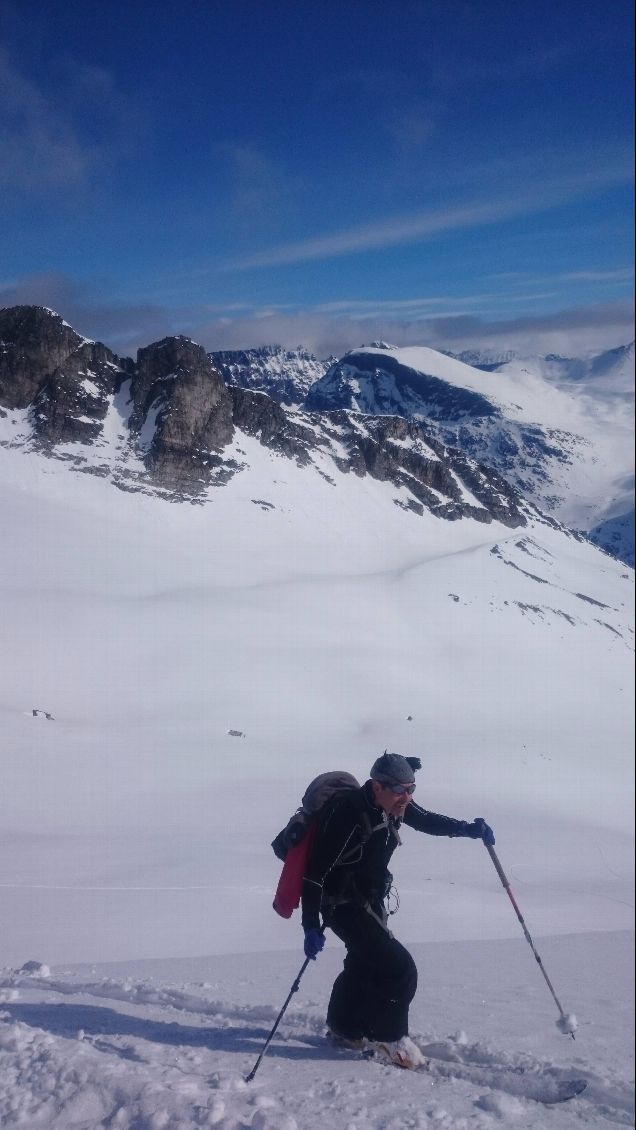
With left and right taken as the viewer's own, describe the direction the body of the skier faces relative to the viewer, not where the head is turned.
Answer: facing the viewer and to the right of the viewer

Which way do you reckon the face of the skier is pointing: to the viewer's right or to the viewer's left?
to the viewer's right

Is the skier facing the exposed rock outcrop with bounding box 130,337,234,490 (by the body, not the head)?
no
